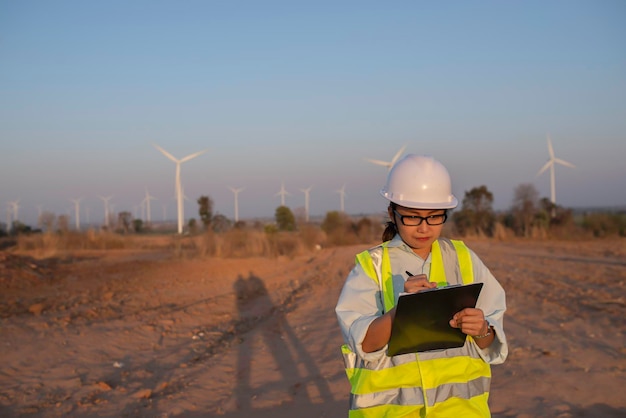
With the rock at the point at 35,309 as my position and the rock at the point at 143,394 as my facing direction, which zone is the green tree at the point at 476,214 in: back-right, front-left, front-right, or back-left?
back-left

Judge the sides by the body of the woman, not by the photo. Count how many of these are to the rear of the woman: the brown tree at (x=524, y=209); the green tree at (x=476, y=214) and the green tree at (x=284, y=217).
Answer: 3

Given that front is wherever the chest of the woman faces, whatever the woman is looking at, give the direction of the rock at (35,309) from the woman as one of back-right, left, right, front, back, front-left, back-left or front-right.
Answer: back-right

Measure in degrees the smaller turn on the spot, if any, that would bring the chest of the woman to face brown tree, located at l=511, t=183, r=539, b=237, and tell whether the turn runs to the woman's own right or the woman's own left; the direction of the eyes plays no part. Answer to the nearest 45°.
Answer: approximately 180°

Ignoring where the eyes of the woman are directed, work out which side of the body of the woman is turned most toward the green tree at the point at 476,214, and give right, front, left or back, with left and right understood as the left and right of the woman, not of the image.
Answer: back

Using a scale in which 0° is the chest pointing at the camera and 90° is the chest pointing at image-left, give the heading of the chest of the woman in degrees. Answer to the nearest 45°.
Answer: approximately 0°
